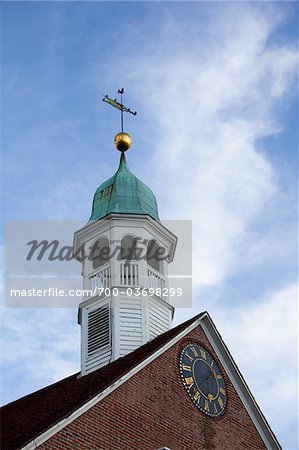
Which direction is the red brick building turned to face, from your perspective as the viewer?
facing the viewer and to the right of the viewer
